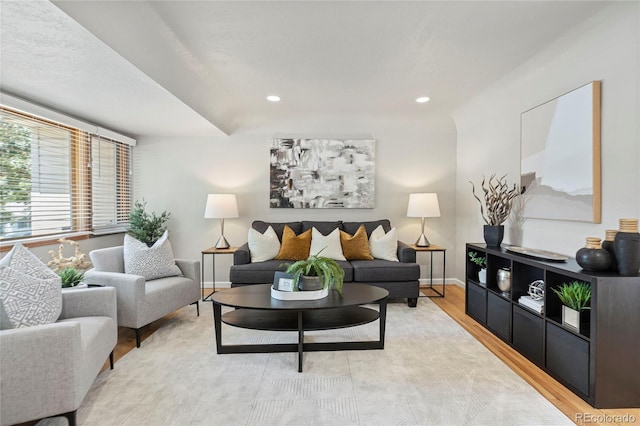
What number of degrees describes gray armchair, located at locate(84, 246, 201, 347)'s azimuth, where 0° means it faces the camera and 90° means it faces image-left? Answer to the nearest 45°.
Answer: approximately 315°

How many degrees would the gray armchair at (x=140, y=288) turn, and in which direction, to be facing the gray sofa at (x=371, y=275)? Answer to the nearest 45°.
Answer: approximately 45° to its left

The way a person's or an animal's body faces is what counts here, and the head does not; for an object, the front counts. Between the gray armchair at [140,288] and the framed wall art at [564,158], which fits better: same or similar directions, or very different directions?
very different directions

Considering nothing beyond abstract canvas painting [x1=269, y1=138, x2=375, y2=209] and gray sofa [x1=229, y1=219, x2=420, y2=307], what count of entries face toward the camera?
2

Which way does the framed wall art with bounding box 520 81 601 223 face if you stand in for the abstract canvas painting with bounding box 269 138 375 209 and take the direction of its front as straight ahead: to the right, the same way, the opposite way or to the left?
to the right

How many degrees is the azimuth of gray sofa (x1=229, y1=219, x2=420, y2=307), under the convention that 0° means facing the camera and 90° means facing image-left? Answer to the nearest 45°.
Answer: approximately 0°

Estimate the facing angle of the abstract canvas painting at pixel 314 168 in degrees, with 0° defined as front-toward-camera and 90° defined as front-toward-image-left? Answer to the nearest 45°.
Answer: approximately 0°

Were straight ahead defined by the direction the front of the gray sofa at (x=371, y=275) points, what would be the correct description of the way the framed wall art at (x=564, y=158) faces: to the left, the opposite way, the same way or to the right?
to the right
